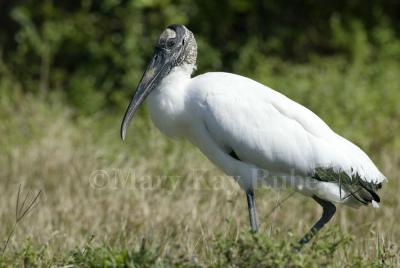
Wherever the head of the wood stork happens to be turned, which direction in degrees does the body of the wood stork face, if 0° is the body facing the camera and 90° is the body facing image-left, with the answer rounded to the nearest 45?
approximately 90°
